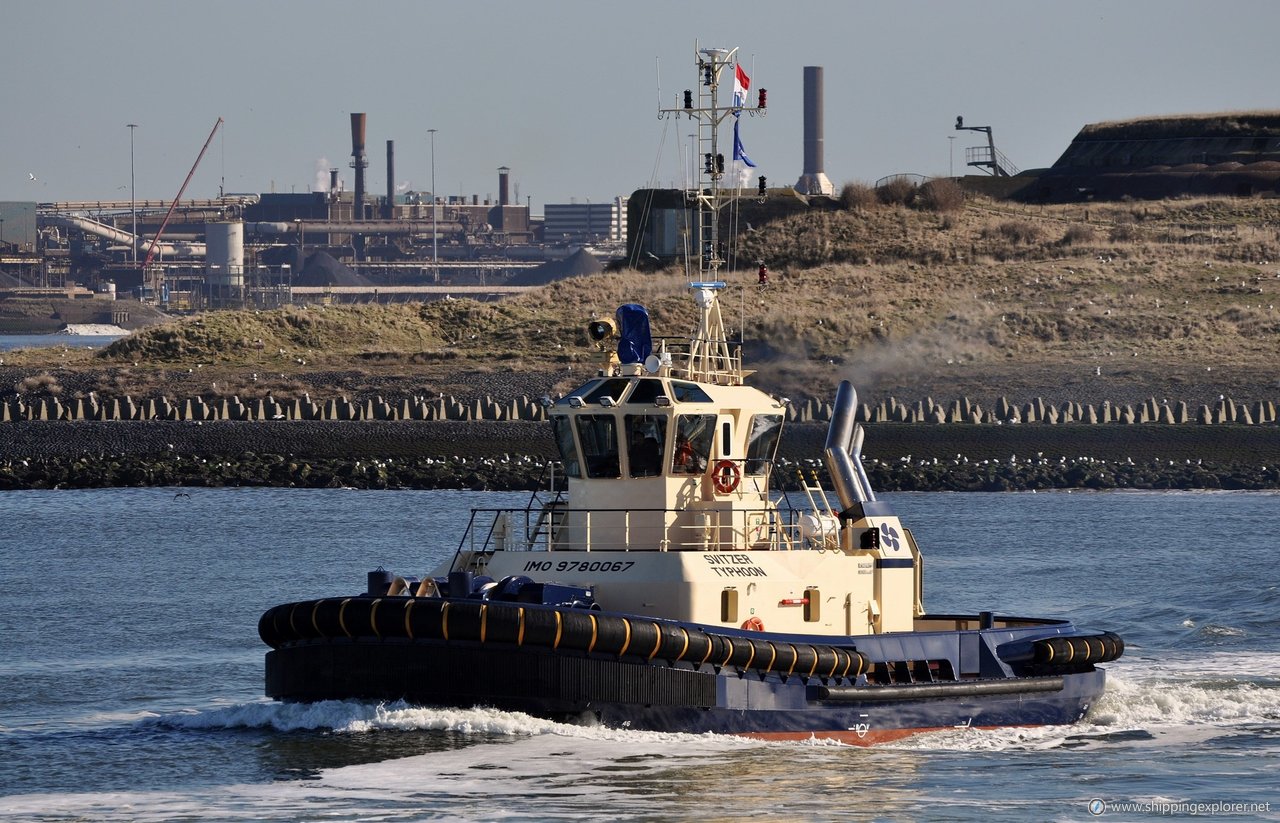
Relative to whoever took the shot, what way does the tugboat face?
facing the viewer and to the left of the viewer
